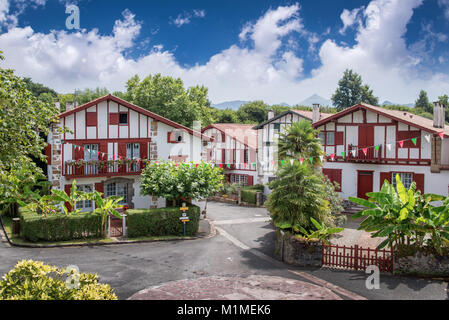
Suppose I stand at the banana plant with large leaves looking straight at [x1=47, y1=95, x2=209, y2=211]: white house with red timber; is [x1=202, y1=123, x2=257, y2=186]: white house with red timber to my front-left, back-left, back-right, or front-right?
front-right

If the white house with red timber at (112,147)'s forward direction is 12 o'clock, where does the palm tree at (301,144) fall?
The palm tree is roughly at 10 o'clock from the white house with red timber.

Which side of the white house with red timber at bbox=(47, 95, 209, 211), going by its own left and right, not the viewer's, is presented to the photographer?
front

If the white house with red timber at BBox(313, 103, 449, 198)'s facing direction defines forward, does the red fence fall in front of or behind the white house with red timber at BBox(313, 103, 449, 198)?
in front

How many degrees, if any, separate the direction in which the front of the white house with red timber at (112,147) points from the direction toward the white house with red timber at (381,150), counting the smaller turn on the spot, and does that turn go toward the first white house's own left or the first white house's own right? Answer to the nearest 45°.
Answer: approximately 90° to the first white house's own left

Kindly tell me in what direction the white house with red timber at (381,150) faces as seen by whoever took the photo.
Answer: facing the viewer

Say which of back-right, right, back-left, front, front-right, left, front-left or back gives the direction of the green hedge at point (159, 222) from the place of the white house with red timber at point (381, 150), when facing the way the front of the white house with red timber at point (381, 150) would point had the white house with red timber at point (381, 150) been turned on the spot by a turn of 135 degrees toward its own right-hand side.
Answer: left

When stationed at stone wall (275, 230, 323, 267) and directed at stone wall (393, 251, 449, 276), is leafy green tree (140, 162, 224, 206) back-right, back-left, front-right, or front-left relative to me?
back-left

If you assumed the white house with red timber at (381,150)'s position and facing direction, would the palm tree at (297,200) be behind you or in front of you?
in front

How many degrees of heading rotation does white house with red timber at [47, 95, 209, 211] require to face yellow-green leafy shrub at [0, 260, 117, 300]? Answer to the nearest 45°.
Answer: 0° — it already faces it

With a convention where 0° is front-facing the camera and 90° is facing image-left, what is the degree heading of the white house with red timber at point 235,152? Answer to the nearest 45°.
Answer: approximately 45°

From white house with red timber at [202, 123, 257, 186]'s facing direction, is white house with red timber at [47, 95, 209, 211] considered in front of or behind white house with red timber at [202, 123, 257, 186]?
in front
